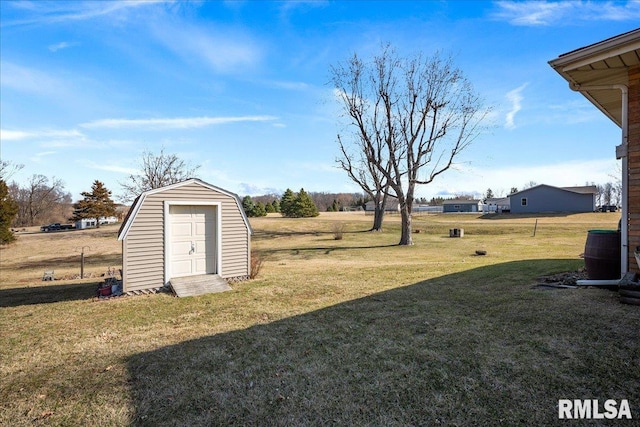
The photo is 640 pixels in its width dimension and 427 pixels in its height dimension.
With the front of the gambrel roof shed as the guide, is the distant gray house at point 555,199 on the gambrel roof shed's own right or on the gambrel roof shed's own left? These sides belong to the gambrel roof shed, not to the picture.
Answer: on the gambrel roof shed's own left

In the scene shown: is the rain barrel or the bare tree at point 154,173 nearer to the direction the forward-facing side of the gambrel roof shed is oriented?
the rain barrel

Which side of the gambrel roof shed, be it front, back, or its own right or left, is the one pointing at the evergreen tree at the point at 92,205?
back

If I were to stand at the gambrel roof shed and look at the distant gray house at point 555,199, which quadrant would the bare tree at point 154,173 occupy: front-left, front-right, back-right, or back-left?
front-left

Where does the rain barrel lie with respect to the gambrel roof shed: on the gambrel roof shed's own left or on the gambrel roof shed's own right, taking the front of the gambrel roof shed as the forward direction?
on the gambrel roof shed's own left

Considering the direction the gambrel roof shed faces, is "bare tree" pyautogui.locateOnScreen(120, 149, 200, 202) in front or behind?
behind

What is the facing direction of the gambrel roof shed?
toward the camera

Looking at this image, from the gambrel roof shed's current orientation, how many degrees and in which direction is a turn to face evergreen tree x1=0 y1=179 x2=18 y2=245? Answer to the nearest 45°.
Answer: approximately 135° to its right
